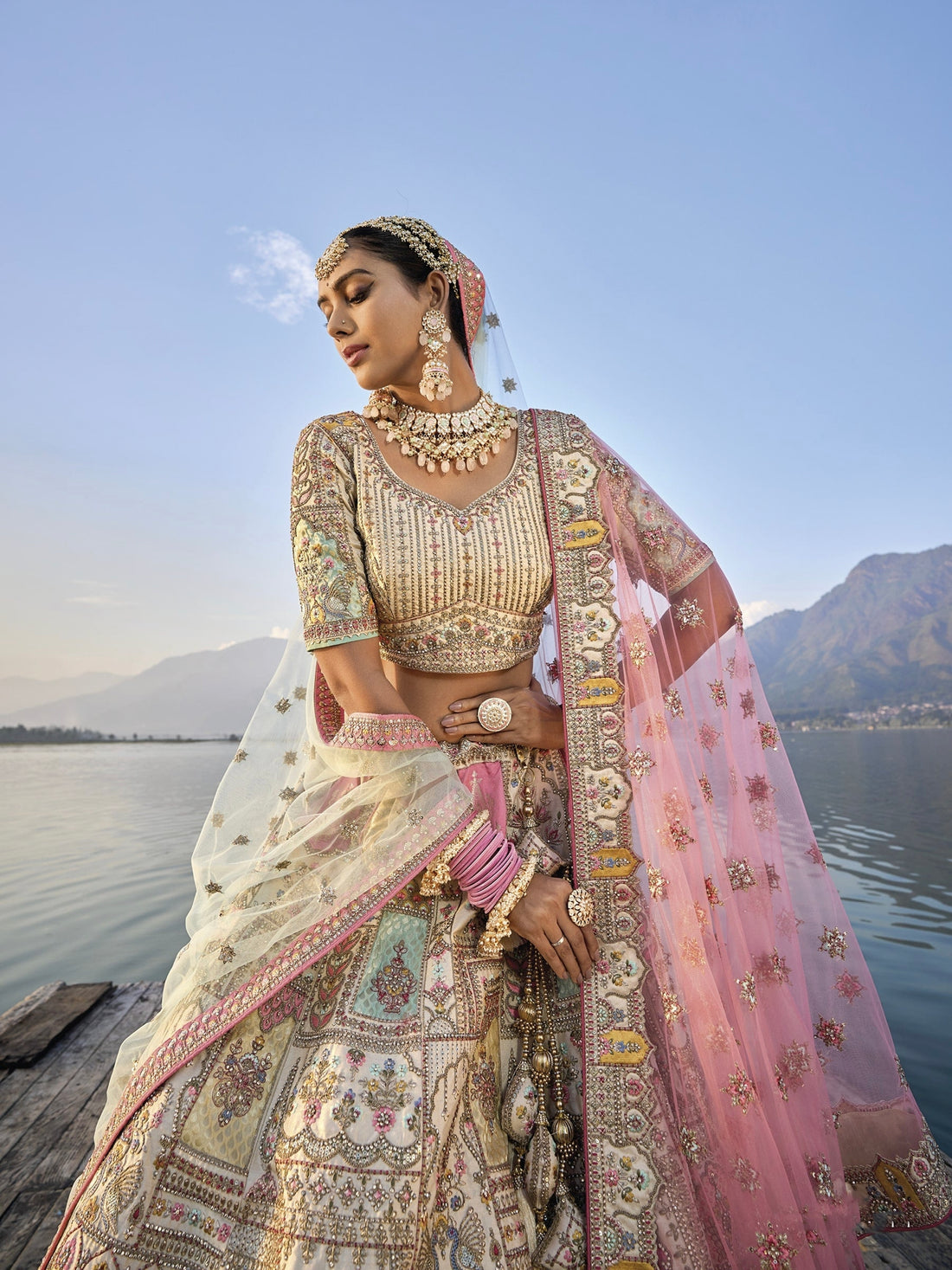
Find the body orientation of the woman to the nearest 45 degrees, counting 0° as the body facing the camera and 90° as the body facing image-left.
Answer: approximately 0°

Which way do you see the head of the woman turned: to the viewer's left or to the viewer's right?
to the viewer's left
